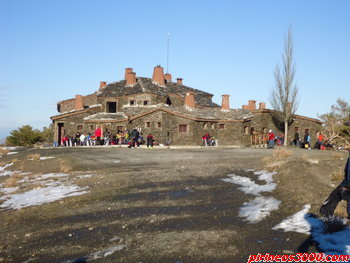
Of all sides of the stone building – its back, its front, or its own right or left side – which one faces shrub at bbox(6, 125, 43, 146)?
right

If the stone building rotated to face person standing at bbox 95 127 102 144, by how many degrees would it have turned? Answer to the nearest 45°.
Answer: approximately 45° to its right

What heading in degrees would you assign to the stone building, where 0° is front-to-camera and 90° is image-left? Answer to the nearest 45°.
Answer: approximately 0°

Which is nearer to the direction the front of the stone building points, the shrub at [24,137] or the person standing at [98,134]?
the person standing
